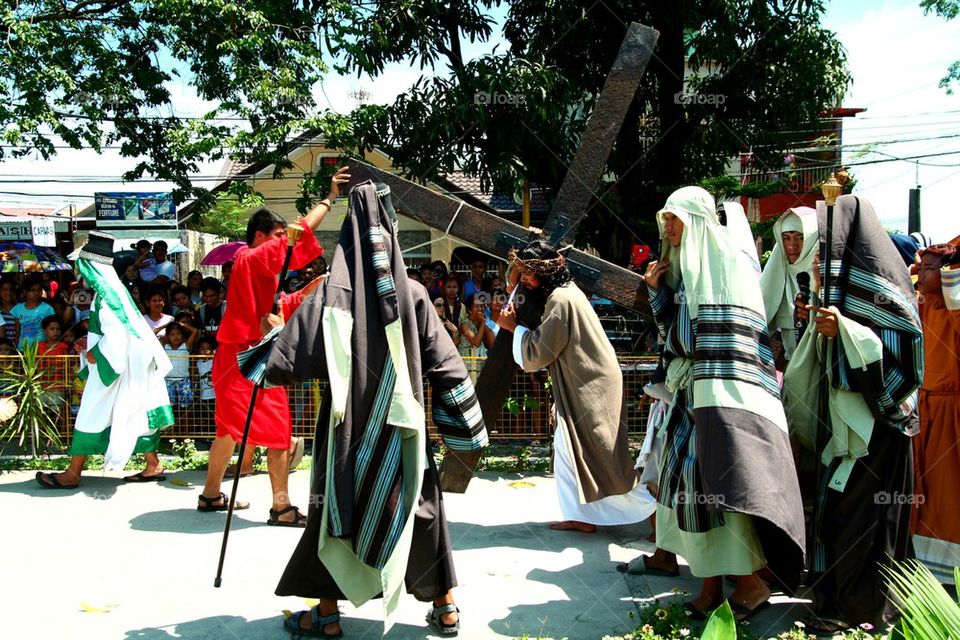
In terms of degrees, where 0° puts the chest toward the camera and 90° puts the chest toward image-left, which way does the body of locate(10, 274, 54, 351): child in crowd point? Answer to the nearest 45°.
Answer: approximately 0°

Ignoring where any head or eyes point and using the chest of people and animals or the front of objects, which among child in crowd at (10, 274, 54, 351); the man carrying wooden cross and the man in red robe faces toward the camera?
the child in crowd

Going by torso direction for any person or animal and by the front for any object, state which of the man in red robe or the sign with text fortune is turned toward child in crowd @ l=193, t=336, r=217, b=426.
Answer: the sign with text fortune

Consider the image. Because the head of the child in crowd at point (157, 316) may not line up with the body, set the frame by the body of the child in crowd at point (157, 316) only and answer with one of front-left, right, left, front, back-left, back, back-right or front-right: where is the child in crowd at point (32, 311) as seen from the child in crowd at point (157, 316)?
back-right

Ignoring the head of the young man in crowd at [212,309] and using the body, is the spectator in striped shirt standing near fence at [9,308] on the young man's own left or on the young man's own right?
on the young man's own right

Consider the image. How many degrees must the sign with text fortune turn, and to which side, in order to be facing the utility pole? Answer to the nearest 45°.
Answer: approximately 90° to its left
